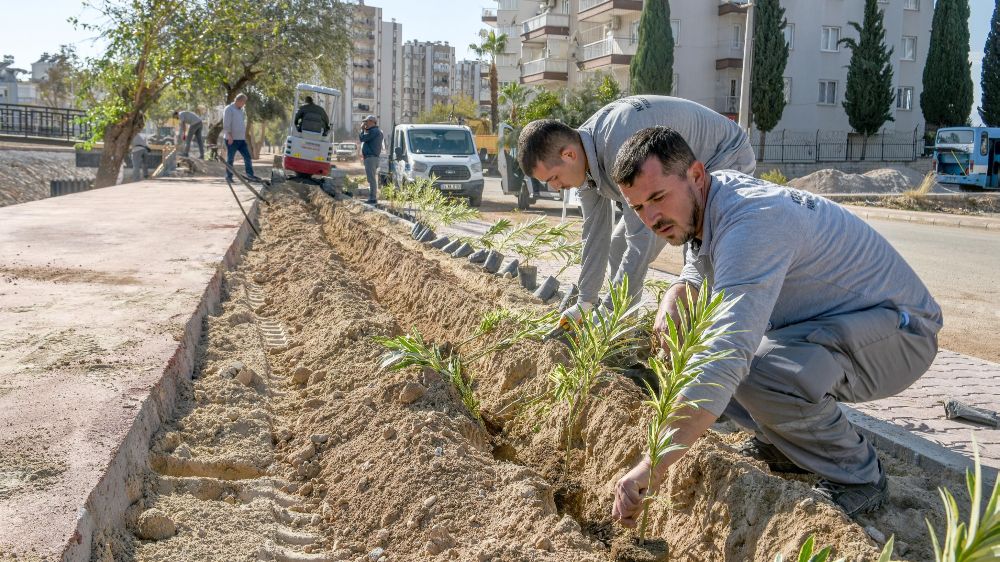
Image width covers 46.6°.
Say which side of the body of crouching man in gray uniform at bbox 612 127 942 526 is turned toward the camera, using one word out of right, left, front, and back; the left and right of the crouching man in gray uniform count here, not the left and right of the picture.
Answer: left

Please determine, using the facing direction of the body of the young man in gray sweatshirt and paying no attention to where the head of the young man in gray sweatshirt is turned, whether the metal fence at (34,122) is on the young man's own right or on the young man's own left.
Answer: on the young man's own right

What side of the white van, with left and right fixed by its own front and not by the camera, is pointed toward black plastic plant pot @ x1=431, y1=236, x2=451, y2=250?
front

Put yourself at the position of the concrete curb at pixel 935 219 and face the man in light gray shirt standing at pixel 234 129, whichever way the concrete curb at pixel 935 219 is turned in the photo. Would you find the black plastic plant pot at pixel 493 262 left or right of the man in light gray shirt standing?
left

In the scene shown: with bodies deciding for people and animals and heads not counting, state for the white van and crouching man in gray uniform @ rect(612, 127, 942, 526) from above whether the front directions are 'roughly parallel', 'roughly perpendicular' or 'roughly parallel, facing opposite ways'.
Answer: roughly perpendicular

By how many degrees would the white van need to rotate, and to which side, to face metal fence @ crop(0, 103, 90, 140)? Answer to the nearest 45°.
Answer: approximately 135° to its right

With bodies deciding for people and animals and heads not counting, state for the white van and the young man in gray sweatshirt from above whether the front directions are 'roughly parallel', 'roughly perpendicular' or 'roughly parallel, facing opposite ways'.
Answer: roughly perpendicular

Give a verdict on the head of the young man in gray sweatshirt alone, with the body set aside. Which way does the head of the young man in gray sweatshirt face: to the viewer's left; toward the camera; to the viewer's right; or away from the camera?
to the viewer's left

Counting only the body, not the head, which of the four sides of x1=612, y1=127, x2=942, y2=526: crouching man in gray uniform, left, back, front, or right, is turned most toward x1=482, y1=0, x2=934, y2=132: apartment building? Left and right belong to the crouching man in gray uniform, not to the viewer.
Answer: right

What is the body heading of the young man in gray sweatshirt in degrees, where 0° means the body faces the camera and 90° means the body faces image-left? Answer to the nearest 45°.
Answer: approximately 90°
